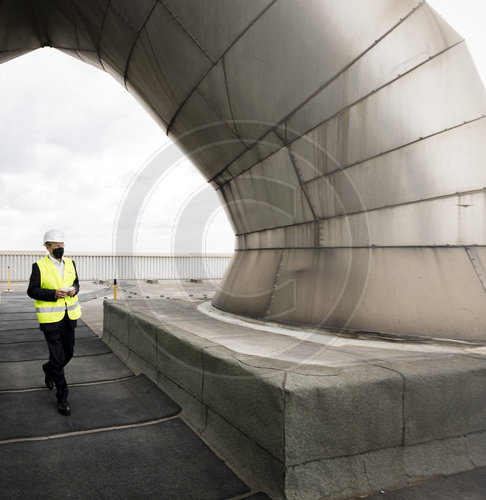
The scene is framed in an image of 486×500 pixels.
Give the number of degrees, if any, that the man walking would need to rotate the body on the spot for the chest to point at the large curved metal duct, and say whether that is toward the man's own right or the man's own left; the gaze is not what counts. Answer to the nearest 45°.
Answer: approximately 45° to the man's own left

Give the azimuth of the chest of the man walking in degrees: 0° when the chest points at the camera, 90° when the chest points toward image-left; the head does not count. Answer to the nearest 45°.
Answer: approximately 315°
